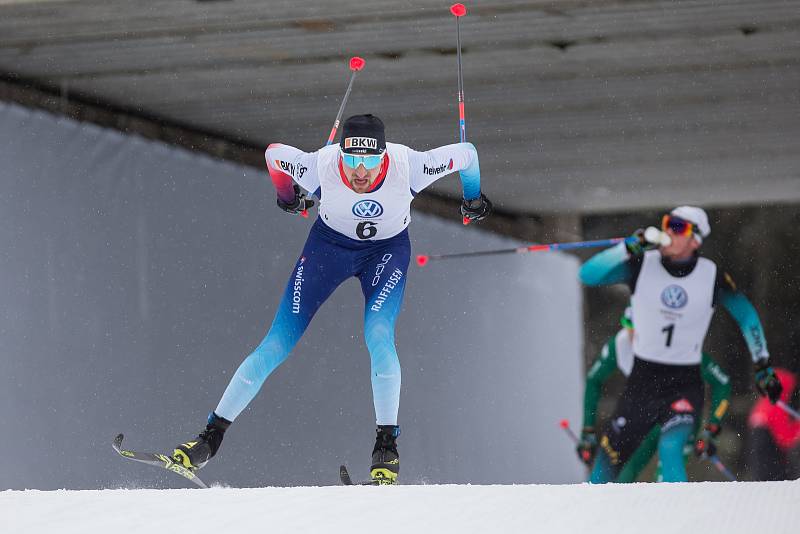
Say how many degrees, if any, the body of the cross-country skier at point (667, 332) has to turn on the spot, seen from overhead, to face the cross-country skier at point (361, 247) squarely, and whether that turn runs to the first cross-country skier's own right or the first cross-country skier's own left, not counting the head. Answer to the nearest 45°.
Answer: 0° — they already face them

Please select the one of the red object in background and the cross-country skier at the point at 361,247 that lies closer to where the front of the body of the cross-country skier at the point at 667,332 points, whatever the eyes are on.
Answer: the cross-country skier

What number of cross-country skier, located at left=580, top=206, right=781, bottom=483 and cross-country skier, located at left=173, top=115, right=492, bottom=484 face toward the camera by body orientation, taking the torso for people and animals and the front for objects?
2

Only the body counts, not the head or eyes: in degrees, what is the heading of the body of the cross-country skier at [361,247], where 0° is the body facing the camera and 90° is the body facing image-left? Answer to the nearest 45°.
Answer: approximately 0°

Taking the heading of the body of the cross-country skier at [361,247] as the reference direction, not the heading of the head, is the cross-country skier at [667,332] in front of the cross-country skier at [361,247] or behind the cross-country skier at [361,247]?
behind

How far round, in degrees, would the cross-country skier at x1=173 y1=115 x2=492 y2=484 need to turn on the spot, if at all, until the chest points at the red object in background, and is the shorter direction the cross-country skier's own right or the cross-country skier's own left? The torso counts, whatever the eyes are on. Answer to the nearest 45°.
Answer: approximately 135° to the cross-country skier's own left

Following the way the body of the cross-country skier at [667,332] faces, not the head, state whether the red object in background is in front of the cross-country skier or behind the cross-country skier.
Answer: behind
